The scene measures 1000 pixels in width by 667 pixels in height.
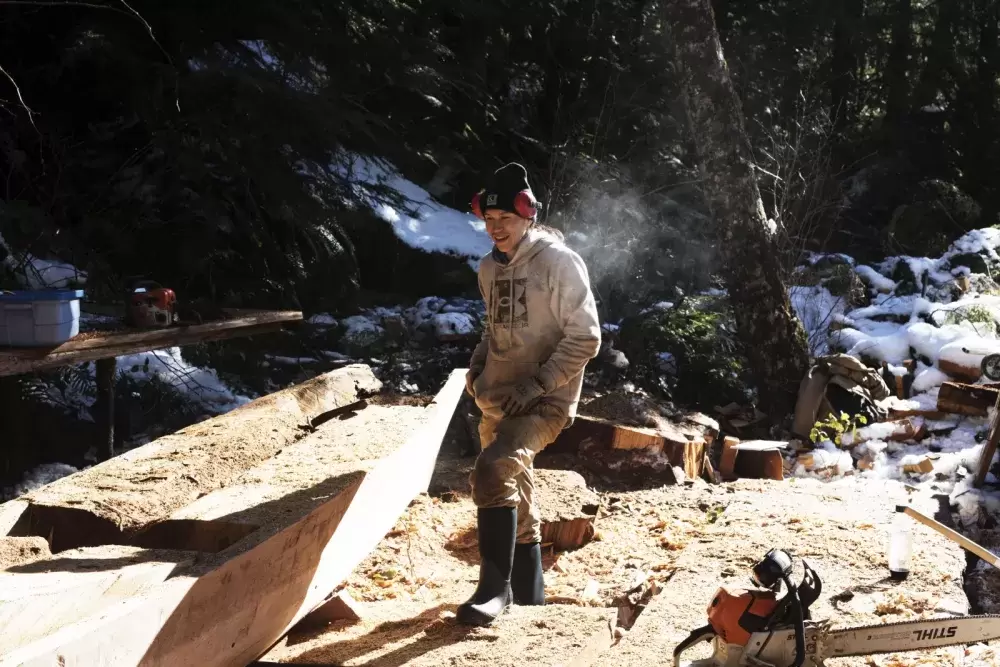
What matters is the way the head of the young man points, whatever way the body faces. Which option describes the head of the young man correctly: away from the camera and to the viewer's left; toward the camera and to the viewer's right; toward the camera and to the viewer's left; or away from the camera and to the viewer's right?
toward the camera and to the viewer's left

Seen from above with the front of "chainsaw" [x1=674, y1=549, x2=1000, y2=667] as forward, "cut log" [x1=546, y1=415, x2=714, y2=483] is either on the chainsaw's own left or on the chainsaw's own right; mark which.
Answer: on the chainsaw's own left

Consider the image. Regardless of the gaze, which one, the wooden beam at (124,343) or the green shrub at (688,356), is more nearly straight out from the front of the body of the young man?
the wooden beam

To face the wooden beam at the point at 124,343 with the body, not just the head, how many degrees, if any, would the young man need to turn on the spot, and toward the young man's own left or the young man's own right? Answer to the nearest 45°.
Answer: approximately 90° to the young man's own right

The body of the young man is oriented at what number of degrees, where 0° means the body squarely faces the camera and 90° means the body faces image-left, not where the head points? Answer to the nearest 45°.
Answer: approximately 45°

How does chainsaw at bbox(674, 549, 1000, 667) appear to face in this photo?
to the viewer's right

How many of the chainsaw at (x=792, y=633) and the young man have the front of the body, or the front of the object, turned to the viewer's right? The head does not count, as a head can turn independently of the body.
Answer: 1

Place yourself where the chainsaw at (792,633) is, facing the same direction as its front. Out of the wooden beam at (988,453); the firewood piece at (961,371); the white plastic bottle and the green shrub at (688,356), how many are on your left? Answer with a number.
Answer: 4

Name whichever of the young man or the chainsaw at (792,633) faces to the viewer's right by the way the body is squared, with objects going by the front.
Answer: the chainsaw

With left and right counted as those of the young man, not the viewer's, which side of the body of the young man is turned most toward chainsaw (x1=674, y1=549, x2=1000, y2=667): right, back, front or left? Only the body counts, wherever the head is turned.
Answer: left

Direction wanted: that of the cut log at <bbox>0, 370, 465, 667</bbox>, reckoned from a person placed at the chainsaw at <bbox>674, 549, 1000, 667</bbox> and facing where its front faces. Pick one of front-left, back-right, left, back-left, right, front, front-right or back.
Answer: back

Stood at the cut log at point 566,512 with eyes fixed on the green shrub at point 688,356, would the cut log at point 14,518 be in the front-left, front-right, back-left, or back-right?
back-left
